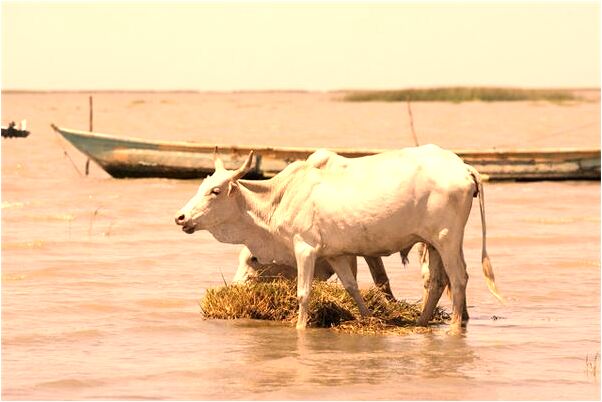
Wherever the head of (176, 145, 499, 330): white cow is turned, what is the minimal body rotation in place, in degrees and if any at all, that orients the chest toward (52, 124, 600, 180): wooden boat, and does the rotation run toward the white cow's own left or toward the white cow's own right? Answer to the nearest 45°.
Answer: approximately 90° to the white cow's own right

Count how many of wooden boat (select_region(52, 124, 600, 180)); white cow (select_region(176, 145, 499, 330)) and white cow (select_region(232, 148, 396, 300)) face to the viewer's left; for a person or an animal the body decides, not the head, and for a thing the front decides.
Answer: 3

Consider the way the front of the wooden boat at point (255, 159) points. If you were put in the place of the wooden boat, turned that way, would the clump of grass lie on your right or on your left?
on your left

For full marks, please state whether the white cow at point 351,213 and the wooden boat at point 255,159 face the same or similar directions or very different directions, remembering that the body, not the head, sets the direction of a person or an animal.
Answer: same or similar directions

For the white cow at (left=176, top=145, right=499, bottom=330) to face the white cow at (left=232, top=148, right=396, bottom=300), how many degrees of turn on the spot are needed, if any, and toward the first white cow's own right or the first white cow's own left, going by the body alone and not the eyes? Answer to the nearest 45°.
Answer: approximately 45° to the first white cow's own right

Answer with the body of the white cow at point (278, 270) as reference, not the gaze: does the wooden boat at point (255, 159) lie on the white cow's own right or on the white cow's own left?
on the white cow's own right

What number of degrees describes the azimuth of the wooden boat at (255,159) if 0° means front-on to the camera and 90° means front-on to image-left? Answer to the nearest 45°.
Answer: approximately 90°

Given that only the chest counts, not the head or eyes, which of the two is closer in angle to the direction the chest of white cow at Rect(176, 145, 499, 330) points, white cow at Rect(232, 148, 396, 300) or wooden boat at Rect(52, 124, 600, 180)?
the white cow

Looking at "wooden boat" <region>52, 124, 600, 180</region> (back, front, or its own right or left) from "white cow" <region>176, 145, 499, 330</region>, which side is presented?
left

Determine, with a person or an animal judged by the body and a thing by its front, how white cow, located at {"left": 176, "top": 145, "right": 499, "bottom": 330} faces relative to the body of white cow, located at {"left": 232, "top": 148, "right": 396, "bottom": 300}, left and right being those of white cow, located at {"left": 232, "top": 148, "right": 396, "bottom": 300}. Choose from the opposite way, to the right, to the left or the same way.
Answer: the same way

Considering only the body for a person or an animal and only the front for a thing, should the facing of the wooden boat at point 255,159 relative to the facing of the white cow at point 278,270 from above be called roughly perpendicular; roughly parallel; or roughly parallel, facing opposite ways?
roughly parallel

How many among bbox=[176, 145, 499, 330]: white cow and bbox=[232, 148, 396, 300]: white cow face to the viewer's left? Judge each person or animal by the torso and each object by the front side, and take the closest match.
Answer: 2

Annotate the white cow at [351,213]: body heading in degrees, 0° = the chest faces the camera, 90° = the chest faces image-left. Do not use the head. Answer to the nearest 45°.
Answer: approximately 90°

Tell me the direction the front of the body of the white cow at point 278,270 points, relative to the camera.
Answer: to the viewer's left
